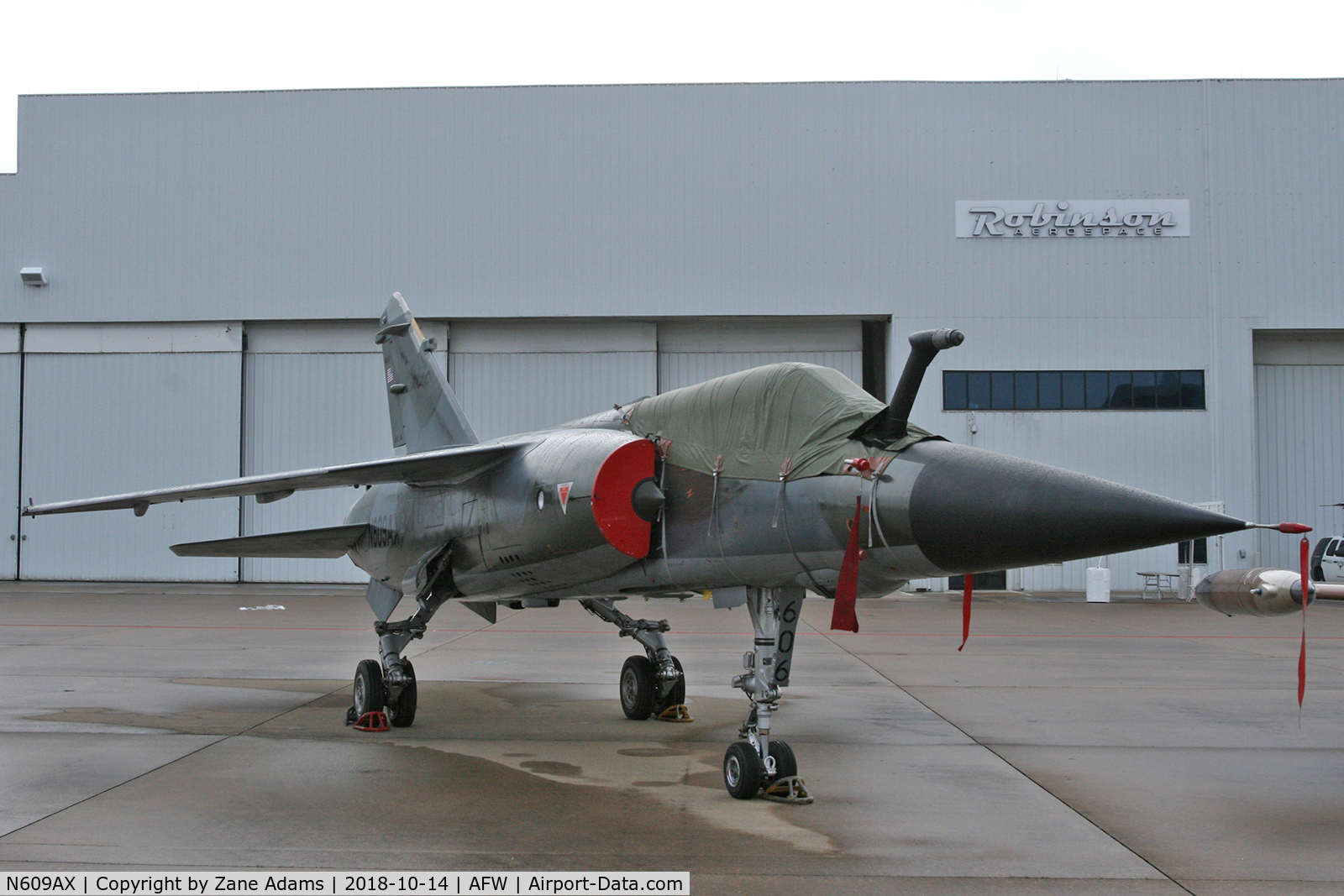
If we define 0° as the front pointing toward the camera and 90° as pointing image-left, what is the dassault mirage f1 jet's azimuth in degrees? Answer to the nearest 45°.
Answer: approximately 315°

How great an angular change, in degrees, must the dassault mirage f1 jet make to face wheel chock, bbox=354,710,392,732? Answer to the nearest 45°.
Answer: approximately 180°

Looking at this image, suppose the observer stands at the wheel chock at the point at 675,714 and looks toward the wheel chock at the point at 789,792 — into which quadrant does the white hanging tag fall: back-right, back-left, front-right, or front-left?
back-left

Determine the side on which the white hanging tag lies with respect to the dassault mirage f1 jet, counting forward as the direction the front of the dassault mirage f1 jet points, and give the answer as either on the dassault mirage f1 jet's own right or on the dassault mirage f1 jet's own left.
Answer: on the dassault mirage f1 jet's own left
